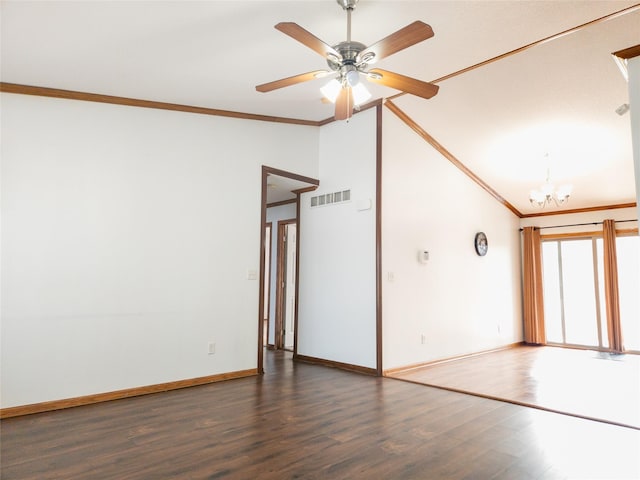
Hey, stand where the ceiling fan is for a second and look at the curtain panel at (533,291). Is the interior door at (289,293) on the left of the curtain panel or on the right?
left

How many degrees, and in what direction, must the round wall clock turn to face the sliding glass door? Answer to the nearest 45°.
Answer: approximately 90° to its left

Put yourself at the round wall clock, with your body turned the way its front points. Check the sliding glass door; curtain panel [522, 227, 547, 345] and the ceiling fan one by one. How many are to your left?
2

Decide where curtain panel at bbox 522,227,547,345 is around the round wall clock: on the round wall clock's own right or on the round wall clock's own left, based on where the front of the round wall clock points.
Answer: on the round wall clock's own left

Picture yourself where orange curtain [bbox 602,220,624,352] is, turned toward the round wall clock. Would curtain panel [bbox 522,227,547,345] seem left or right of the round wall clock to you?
right

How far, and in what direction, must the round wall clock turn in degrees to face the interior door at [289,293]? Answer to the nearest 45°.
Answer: approximately 135° to its right

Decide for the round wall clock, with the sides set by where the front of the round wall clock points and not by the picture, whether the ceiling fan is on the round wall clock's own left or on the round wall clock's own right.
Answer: on the round wall clock's own right

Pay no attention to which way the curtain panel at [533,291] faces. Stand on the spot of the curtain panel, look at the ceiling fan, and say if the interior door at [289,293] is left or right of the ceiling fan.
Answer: right

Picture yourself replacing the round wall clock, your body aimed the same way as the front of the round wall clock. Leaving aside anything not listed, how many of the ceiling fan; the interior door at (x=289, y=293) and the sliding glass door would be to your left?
1

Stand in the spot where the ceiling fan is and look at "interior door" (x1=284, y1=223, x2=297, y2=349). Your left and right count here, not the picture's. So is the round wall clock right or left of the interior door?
right

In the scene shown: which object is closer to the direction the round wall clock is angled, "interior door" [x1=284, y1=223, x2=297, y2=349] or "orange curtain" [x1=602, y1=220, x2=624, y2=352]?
the orange curtain

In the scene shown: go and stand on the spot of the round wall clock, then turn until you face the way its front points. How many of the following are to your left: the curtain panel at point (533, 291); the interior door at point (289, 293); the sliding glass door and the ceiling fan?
2

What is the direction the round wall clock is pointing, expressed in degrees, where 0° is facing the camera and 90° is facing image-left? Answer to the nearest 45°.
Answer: approximately 315°

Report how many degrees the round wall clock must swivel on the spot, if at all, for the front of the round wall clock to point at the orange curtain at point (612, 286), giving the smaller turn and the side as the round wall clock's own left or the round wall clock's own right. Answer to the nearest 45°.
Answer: approximately 90° to the round wall clock's own left
